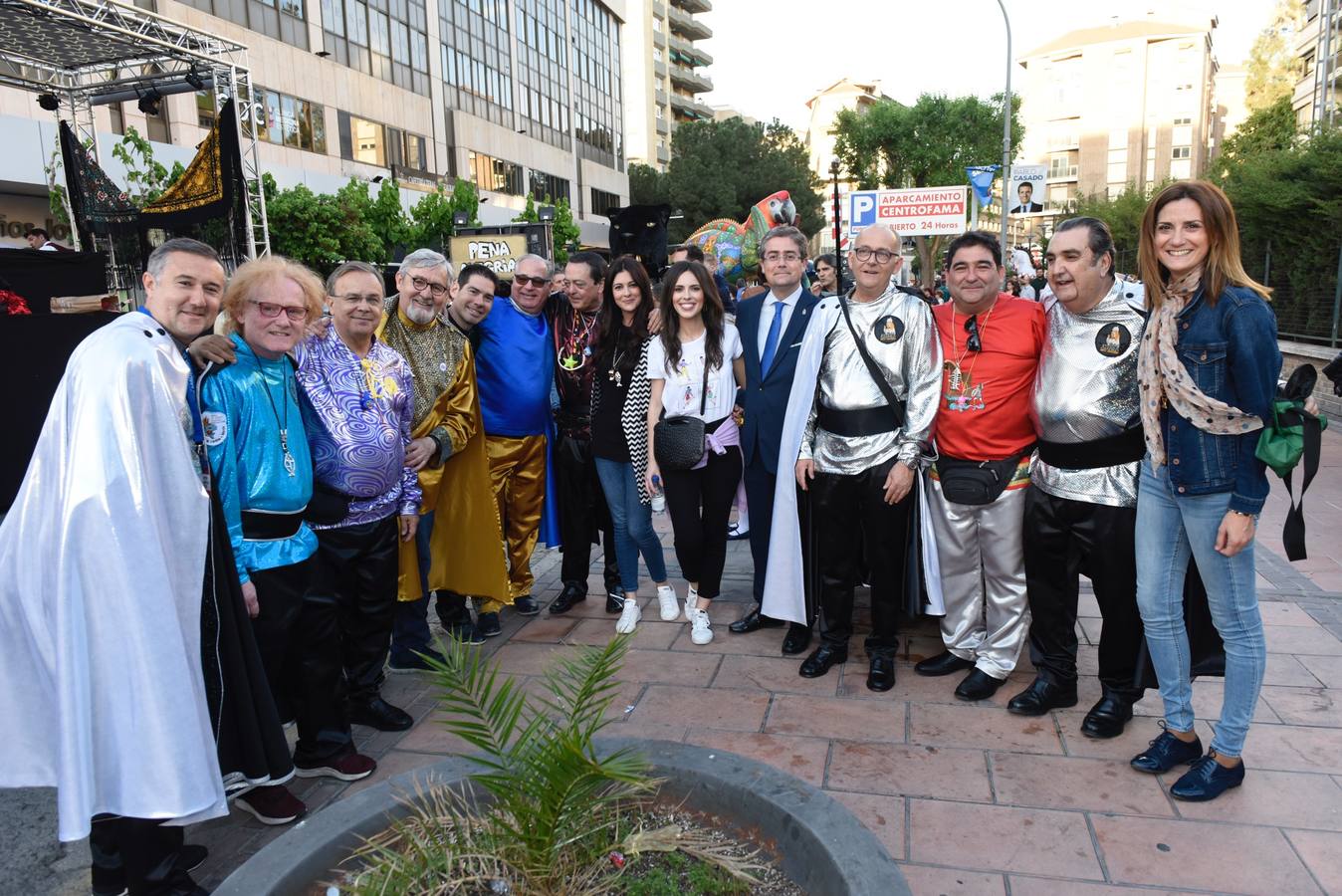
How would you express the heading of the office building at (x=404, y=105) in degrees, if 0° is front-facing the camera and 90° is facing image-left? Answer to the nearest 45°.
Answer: approximately 315°

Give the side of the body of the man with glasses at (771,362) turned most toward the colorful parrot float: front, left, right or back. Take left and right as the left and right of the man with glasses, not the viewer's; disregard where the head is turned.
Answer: back

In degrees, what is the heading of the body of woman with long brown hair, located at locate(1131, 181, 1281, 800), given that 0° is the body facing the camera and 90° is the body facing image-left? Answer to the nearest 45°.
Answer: approximately 45°

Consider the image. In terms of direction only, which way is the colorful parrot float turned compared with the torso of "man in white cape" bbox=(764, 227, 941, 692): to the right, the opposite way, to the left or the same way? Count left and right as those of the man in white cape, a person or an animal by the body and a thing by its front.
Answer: to the left

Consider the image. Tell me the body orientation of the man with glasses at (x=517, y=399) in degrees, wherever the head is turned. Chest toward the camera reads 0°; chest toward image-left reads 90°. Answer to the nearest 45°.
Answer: approximately 315°

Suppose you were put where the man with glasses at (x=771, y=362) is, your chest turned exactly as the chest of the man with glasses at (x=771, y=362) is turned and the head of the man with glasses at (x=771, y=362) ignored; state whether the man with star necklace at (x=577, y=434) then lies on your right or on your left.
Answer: on your right

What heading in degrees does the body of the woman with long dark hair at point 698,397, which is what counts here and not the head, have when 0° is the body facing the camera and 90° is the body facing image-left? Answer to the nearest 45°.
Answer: approximately 0°

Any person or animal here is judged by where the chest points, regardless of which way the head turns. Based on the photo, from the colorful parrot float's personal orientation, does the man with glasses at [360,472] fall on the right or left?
on its right

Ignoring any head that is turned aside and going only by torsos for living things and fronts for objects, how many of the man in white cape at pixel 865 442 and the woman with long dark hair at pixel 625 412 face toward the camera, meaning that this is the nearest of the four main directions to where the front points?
2

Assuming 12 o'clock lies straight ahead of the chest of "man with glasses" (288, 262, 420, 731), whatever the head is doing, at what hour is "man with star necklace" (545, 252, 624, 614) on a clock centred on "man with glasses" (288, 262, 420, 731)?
"man with star necklace" (545, 252, 624, 614) is roughly at 9 o'clock from "man with glasses" (288, 262, 420, 731).
